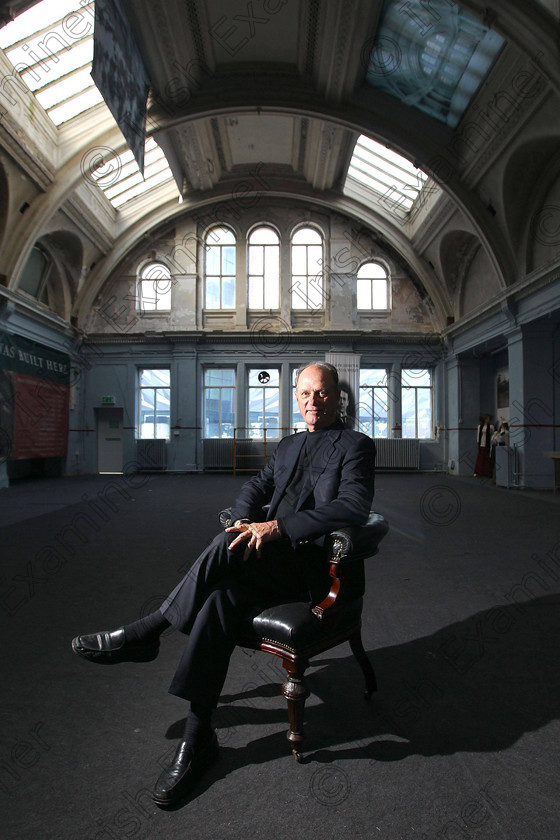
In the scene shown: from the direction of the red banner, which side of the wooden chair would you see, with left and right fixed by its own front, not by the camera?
right

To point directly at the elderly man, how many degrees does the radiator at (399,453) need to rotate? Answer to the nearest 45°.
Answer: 0° — it already faces them

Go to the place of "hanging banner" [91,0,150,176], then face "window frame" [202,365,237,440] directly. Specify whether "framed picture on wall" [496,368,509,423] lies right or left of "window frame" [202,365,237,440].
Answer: right

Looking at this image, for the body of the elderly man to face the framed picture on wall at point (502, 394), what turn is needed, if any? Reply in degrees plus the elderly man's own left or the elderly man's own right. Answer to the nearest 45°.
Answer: approximately 180°

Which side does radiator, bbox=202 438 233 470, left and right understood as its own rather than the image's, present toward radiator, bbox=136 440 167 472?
right

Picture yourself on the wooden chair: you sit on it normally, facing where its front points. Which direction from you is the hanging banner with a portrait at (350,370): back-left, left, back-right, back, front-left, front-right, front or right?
back-right

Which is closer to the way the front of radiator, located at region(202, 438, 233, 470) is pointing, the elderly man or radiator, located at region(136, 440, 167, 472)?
the elderly man

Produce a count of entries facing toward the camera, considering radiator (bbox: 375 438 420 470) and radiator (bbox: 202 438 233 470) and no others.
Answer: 2
